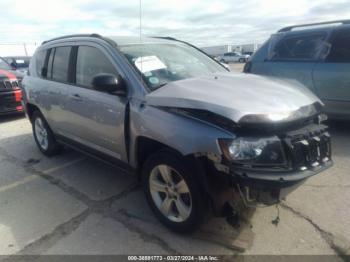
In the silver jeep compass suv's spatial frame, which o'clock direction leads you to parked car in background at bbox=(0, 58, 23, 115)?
The parked car in background is roughly at 6 o'clock from the silver jeep compass suv.

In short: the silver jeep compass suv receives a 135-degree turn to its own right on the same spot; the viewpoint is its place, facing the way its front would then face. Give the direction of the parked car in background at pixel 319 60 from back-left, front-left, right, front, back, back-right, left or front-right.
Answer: back-right

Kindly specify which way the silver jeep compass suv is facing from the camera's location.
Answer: facing the viewer and to the right of the viewer
